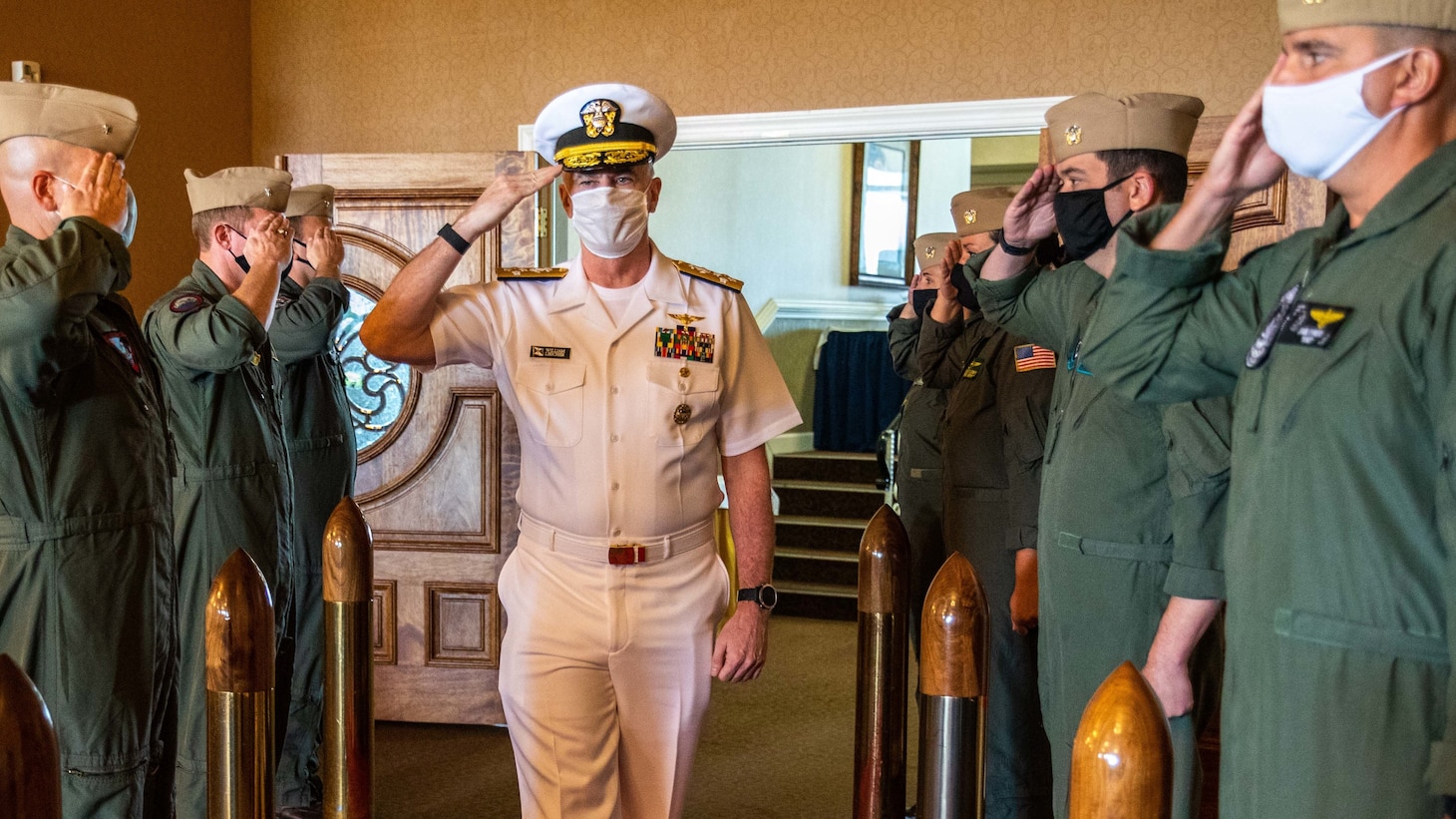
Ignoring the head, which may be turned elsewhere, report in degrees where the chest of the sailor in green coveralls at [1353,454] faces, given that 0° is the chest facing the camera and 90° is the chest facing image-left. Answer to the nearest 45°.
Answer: approximately 45°

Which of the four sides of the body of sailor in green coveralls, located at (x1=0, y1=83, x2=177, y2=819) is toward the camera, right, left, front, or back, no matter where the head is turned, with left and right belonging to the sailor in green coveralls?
right

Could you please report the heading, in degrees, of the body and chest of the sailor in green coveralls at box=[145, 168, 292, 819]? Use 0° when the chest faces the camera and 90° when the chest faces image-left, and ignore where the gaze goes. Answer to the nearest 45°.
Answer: approximately 270°

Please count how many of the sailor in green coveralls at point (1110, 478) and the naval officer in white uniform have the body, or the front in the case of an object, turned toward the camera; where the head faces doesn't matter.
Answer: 1

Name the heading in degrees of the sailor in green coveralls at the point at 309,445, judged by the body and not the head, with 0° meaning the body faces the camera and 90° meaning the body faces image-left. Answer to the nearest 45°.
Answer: approximately 270°

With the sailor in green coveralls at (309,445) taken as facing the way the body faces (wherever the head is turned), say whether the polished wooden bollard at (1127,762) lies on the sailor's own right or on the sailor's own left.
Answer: on the sailor's own right
